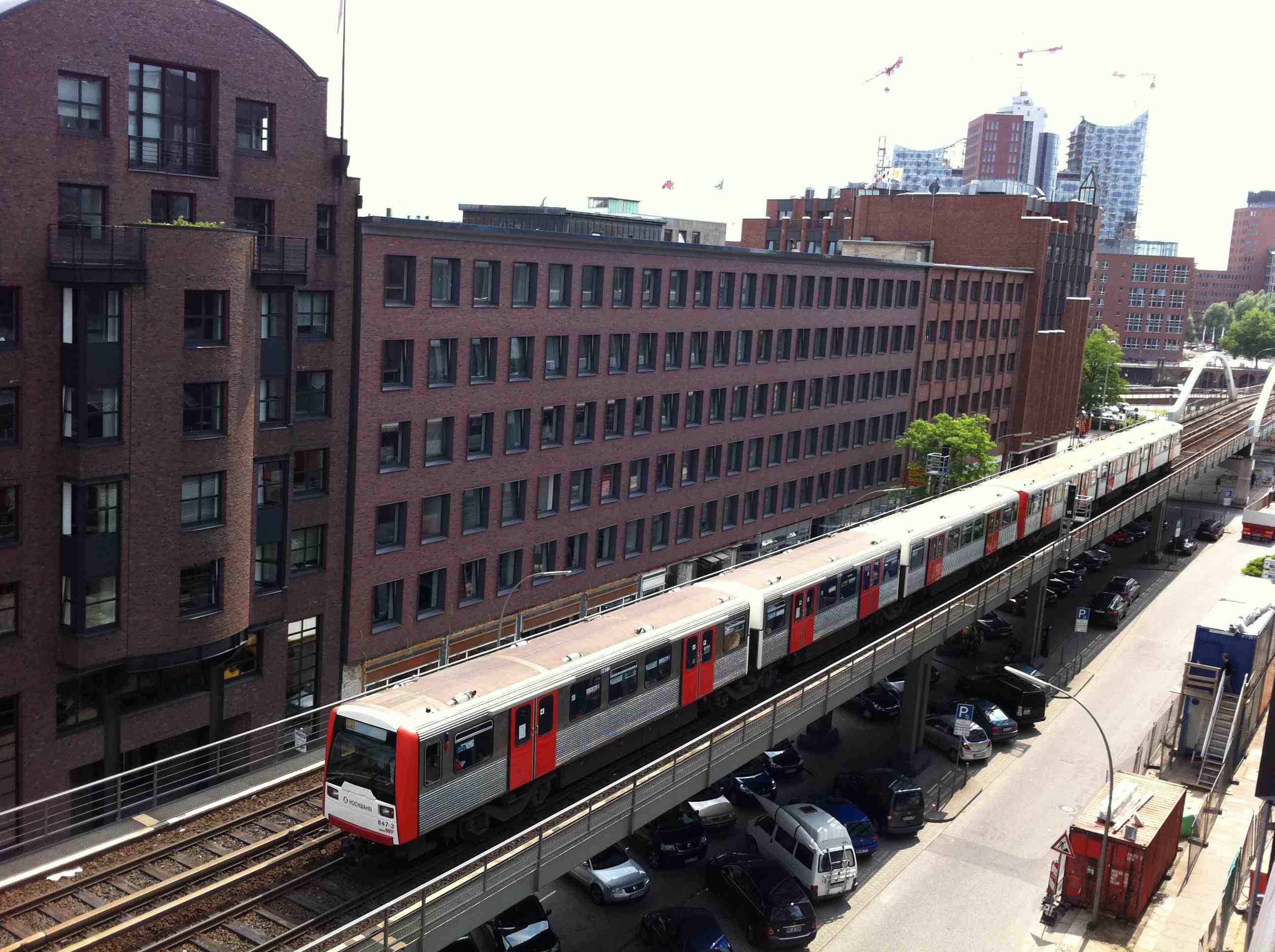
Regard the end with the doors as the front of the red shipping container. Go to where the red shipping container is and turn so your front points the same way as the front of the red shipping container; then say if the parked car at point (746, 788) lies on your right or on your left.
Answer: on your right

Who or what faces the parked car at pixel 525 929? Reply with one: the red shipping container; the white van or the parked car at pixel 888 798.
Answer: the red shipping container

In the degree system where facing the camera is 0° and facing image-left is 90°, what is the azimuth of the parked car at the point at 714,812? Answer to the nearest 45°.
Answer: approximately 315°

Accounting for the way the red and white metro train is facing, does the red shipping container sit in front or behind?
in front

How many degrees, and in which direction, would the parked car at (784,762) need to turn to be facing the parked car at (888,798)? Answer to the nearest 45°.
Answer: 0° — it already faces it

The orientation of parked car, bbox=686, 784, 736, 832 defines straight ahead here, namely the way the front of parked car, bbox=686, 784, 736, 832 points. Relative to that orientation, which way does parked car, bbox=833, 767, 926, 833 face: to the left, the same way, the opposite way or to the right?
the opposite way

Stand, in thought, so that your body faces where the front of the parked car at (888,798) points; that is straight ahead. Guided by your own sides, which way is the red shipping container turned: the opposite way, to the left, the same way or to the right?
to the left

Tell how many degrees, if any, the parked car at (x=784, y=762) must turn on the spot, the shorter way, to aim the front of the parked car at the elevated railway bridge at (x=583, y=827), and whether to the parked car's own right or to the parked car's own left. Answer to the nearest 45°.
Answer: approximately 45° to the parked car's own right
